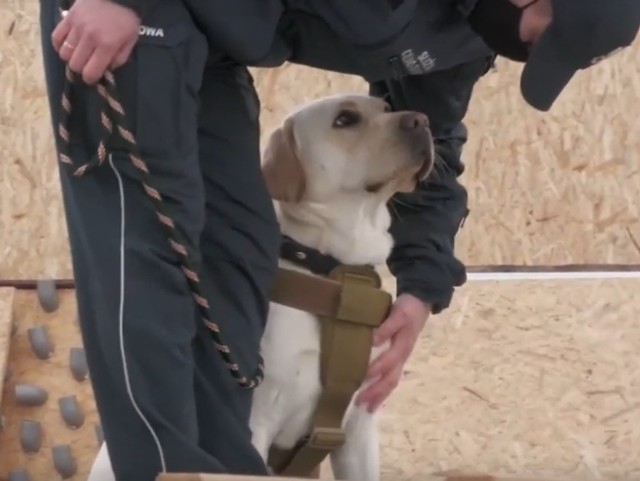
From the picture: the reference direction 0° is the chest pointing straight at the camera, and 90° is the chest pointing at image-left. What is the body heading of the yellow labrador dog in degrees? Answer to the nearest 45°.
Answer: approximately 315°

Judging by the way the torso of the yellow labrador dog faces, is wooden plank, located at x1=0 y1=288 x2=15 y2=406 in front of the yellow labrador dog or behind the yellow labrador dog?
behind
